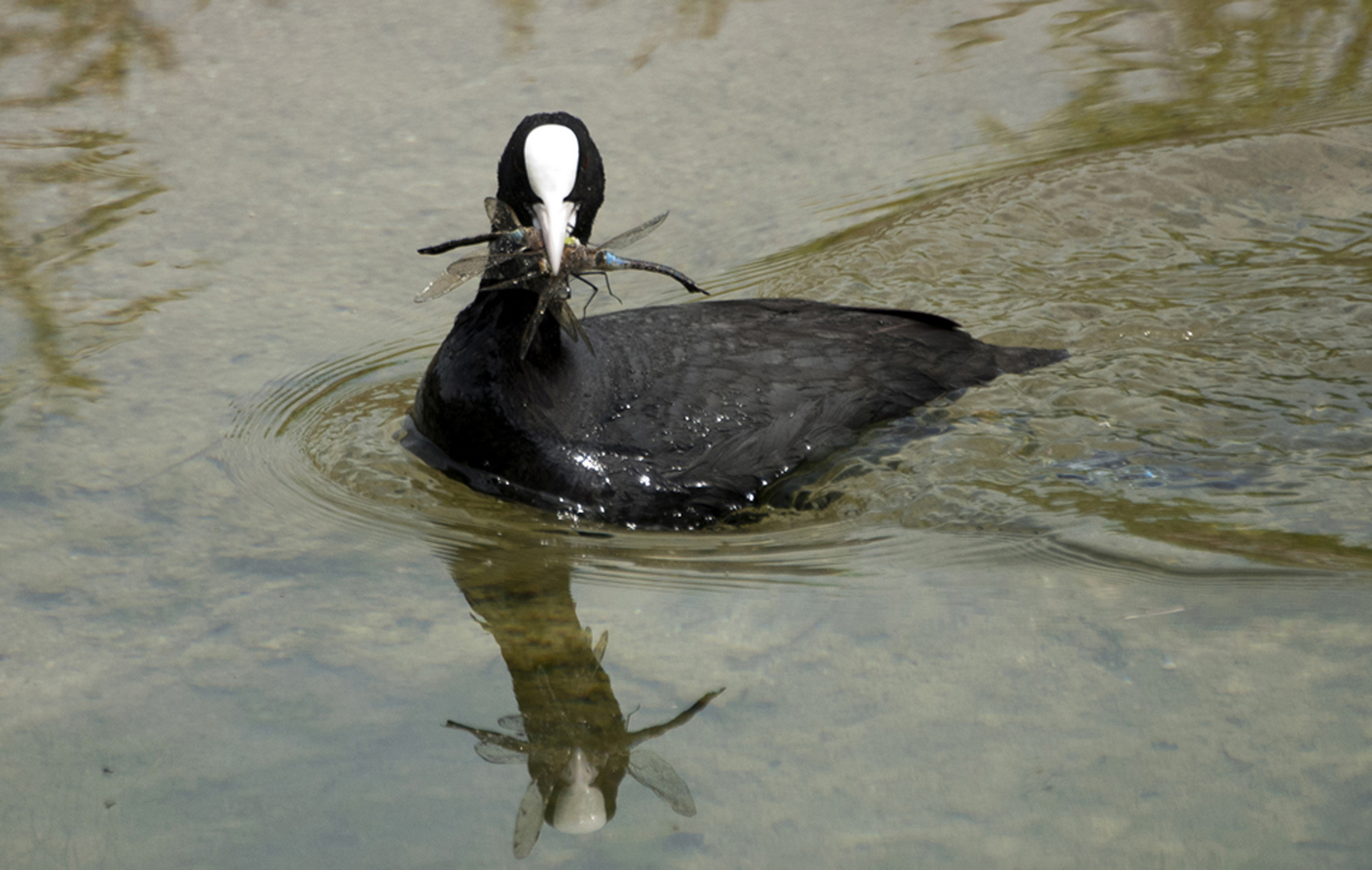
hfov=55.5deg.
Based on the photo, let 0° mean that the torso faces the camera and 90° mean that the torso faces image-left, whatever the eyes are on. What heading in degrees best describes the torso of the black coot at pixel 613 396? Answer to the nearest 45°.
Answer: approximately 45°
